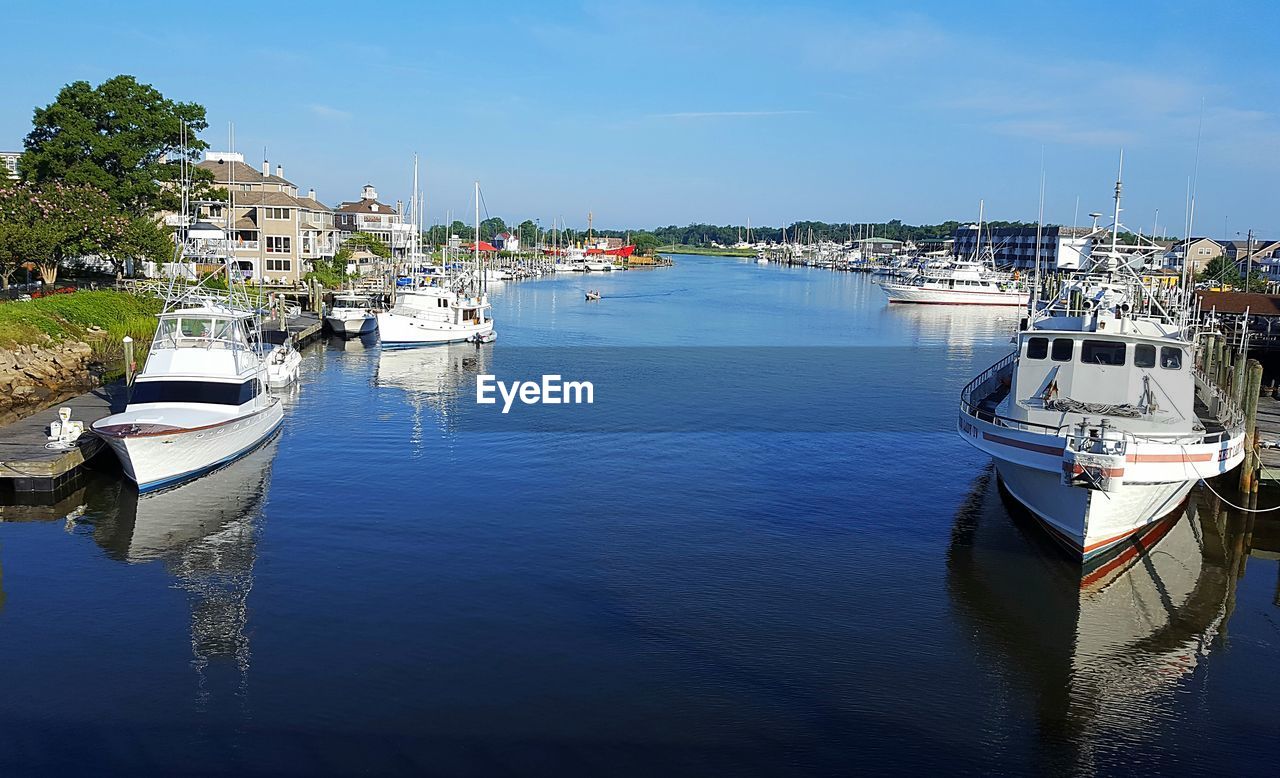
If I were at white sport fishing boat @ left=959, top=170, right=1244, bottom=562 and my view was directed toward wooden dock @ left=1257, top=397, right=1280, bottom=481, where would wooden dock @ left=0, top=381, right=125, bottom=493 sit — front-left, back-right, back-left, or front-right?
back-left

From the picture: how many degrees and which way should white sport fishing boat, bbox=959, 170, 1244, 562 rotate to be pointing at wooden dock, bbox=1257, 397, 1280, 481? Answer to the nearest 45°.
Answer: approximately 135° to its left

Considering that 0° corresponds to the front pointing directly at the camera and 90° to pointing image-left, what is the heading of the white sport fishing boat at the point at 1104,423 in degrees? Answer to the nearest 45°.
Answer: approximately 0°

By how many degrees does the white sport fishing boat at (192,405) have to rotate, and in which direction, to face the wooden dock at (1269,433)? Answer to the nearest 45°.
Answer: approximately 135° to its left

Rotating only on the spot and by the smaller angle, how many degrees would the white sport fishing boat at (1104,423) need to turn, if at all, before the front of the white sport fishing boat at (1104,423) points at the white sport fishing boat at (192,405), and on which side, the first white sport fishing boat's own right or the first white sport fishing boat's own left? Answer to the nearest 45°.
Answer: approximately 90° to the first white sport fishing boat's own right

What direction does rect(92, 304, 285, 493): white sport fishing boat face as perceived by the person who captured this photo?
facing the viewer and to the left of the viewer

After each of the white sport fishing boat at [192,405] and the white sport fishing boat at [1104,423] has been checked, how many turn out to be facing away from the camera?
0

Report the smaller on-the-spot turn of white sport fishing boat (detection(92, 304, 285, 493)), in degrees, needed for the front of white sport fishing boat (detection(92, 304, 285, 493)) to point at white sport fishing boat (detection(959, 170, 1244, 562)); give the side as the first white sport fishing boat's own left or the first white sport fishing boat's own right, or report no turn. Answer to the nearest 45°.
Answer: approximately 90° to the first white sport fishing boat's own left

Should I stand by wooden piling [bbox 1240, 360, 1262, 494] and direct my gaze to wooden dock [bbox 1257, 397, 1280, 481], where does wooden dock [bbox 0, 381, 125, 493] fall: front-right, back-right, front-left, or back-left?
back-left

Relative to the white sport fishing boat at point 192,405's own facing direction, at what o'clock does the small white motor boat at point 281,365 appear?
The small white motor boat is roughly at 5 o'clock from the white sport fishing boat.

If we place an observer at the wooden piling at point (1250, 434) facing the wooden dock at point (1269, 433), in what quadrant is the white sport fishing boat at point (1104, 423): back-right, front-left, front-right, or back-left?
back-left
